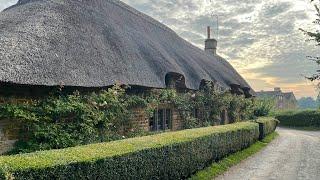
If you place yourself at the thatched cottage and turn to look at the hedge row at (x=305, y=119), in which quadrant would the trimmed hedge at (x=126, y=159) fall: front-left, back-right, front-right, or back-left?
back-right

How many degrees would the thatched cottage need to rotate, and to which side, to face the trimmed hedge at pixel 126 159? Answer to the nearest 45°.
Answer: approximately 45° to its right

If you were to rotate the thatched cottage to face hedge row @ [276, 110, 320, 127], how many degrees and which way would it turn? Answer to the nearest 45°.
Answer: approximately 90° to its left

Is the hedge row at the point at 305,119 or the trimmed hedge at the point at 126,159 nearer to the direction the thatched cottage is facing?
the trimmed hedge

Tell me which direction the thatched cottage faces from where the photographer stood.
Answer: facing the viewer and to the right of the viewer
